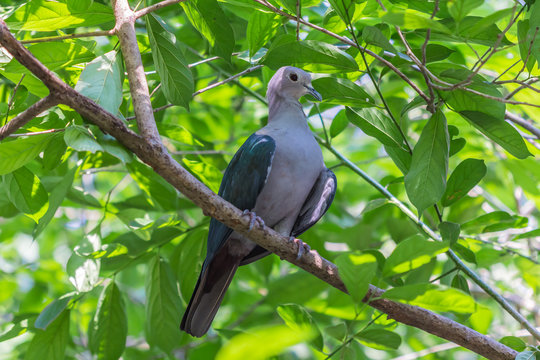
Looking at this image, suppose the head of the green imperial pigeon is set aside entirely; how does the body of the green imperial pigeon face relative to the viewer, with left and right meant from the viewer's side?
facing the viewer and to the right of the viewer

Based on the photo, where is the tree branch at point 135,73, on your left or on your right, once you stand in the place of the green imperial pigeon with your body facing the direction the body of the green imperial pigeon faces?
on your right

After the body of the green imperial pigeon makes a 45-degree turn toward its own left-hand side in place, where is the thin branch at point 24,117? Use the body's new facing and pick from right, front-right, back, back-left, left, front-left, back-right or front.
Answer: back-right
